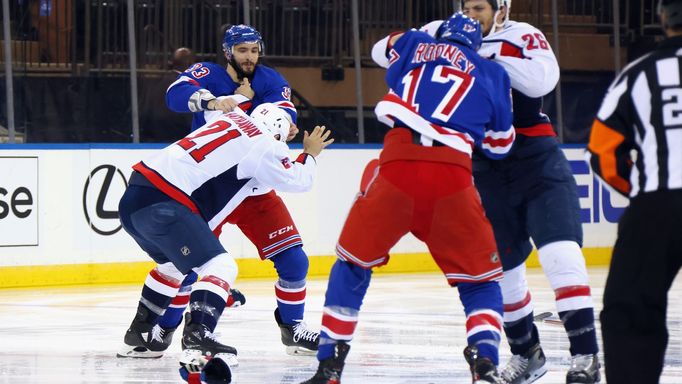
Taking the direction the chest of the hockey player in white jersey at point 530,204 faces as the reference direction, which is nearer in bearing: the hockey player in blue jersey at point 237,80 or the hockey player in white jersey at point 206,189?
the hockey player in white jersey

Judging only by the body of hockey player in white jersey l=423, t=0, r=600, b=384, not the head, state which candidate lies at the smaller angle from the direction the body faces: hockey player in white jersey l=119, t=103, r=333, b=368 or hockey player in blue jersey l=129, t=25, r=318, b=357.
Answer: the hockey player in white jersey

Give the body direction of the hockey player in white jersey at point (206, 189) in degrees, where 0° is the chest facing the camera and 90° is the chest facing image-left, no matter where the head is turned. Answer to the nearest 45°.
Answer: approximately 225°

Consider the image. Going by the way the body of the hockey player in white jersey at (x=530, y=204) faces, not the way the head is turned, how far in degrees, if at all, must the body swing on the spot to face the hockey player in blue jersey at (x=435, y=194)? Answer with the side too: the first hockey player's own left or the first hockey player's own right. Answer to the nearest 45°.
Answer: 0° — they already face them

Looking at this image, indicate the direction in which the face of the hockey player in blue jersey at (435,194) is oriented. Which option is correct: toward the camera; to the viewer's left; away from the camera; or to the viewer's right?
away from the camera

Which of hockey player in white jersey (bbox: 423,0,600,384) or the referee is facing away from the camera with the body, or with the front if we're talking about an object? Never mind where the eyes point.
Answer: the referee

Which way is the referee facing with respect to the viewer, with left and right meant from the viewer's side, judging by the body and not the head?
facing away from the viewer

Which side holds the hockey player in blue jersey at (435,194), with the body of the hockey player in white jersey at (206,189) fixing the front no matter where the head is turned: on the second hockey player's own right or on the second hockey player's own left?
on the second hockey player's own right

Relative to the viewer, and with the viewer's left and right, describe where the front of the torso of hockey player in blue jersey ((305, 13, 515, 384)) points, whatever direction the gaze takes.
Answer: facing away from the viewer

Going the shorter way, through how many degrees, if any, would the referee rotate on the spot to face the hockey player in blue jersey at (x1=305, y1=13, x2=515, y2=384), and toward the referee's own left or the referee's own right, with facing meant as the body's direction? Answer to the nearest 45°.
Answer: approximately 45° to the referee's own left

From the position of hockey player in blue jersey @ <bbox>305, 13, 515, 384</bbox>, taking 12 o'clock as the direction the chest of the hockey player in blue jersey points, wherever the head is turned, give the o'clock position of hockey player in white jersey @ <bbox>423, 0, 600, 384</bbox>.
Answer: The hockey player in white jersey is roughly at 1 o'clock from the hockey player in blue jersey.

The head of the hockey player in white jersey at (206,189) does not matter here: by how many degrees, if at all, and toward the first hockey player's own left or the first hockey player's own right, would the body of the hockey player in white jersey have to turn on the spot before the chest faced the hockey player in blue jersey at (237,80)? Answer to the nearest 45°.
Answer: approximately 45° to the first hockey player's own left

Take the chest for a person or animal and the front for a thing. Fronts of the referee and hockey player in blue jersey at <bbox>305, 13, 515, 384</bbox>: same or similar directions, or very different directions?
same or similar directions

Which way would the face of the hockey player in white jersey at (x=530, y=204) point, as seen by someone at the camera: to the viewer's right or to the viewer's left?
to the viewer's left
